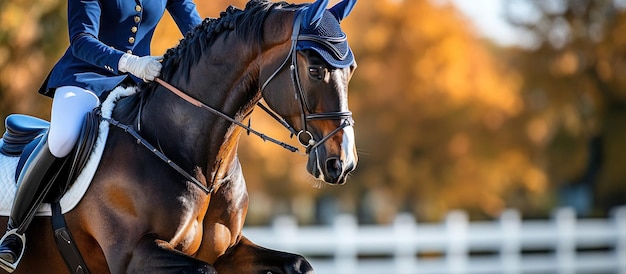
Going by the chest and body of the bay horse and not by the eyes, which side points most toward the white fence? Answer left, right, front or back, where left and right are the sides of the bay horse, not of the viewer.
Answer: left

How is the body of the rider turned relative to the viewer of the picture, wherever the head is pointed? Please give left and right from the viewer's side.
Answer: facing the viewer and to the right of the viewer

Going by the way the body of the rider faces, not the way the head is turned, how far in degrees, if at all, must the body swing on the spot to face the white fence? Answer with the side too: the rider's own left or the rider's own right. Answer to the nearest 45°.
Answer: approximately 90° to the rider's own left
